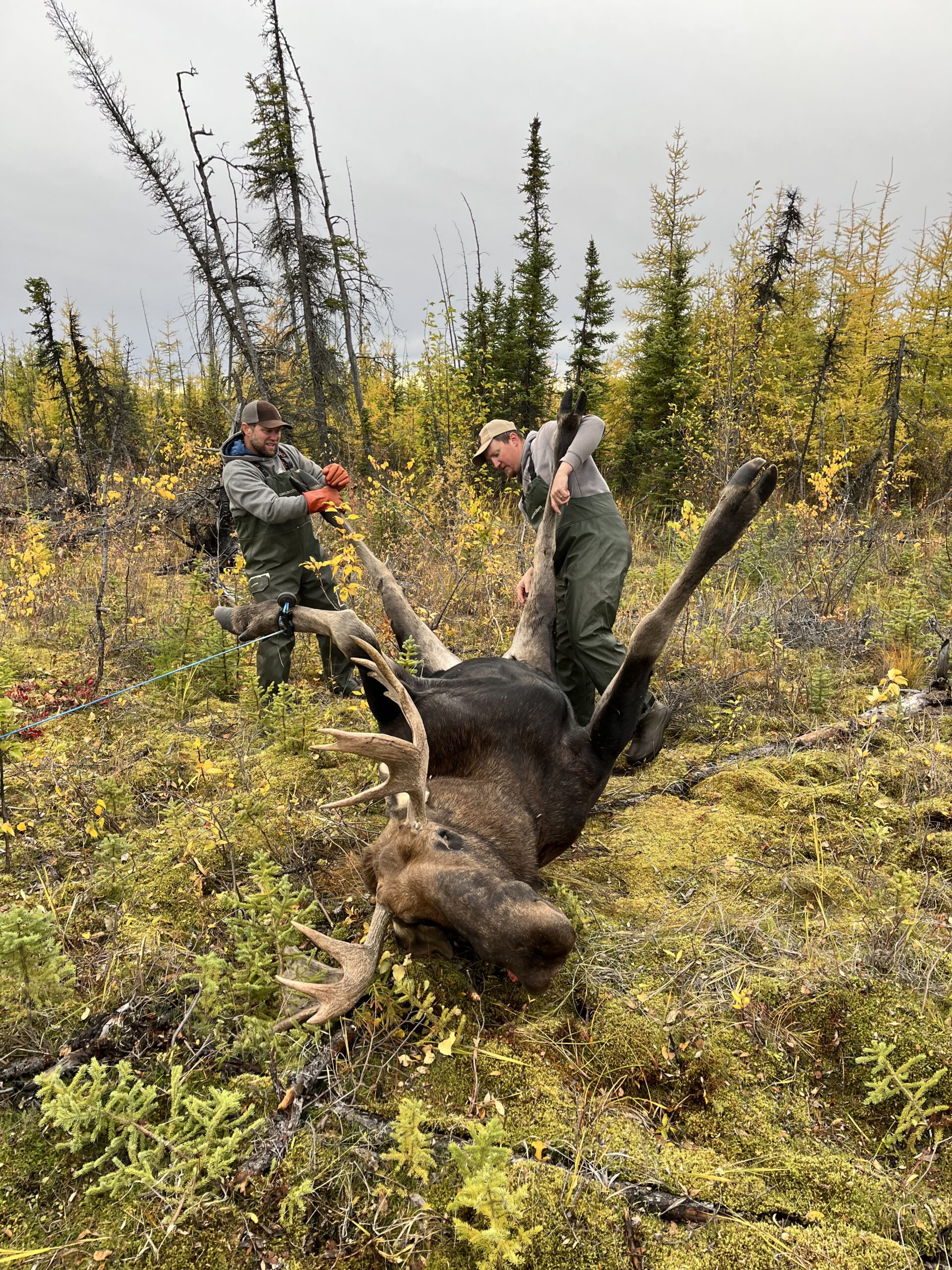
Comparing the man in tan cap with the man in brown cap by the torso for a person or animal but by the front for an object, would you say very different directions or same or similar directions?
very different directions

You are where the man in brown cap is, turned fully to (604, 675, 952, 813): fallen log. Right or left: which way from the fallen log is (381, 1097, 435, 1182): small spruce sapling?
right

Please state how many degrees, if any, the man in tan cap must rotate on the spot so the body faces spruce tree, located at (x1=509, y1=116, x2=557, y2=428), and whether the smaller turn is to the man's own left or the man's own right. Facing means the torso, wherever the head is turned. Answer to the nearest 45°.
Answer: approximately 90° to the man's own right

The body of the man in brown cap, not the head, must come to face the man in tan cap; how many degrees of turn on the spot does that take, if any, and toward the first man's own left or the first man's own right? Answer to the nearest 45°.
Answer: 0° — they already face them

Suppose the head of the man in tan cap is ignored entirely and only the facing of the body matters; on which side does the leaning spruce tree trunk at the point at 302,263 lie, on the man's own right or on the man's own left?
on the man's own right

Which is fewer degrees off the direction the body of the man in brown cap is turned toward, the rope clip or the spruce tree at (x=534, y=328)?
the rope clip

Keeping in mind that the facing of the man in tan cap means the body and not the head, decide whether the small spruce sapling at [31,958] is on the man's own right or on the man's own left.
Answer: on the man's own left

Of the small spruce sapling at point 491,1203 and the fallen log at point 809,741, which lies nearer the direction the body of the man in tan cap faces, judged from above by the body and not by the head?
the small spruce sapling

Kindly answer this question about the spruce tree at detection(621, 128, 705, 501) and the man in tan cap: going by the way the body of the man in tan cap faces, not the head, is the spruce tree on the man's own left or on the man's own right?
on the man's own right

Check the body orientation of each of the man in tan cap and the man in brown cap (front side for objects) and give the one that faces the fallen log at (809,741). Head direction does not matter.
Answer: the man in brown cap

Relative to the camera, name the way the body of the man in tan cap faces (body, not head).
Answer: to the viewer's left

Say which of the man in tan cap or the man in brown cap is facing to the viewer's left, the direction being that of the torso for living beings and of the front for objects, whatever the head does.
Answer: the man in tan cap

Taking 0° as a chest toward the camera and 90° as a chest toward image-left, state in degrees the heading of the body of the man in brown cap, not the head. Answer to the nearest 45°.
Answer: approximately 315°
